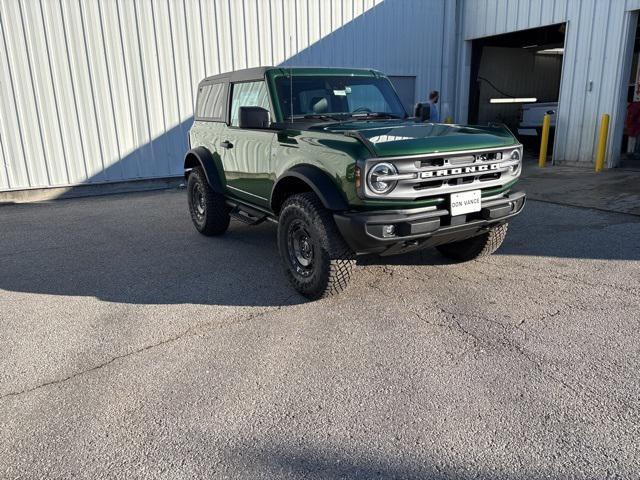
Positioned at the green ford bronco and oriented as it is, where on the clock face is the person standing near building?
The person standing near building is roughly at 8 o'clock from the green ford bronco.

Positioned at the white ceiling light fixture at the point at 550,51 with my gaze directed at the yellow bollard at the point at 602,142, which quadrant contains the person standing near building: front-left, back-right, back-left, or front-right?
front-right

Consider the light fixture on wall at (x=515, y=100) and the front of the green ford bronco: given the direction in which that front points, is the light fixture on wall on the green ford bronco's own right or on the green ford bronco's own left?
on the green ford bronco's own left

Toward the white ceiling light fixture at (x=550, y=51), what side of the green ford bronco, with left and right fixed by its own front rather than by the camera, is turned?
left

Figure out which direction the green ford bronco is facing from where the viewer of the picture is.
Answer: facing the viewer and to the right of the viewer

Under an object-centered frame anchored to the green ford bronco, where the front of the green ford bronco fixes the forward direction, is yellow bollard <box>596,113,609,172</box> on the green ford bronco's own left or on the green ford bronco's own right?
on the green ford bronco's own left
